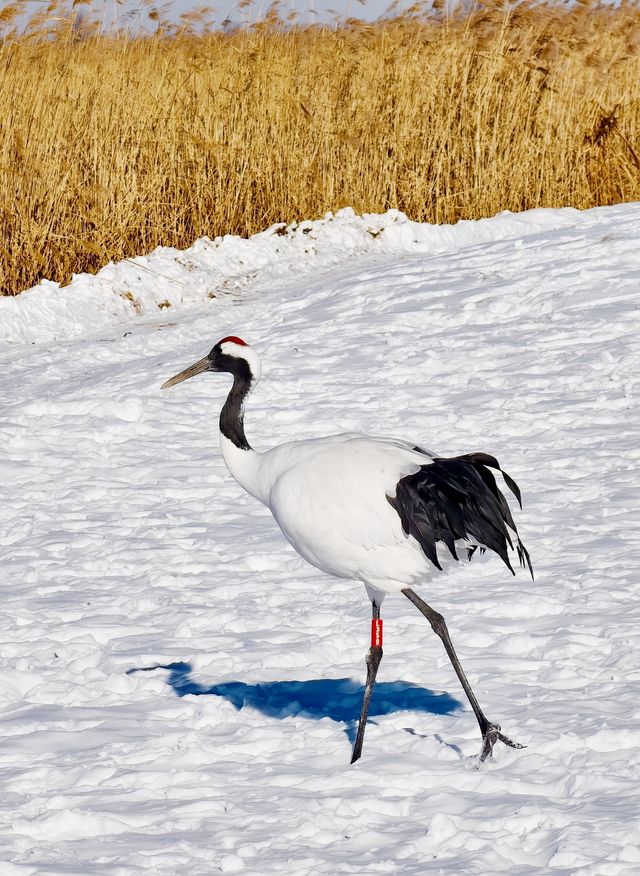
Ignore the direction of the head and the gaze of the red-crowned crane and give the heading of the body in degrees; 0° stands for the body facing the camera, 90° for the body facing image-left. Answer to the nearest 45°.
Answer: approximately 90°
